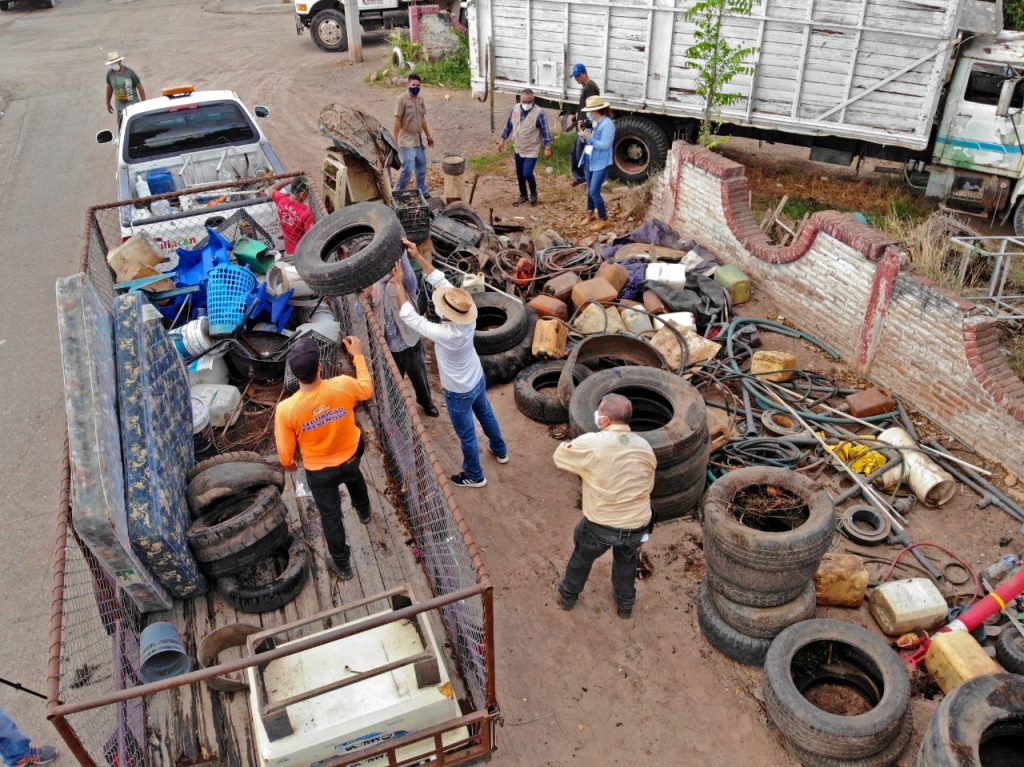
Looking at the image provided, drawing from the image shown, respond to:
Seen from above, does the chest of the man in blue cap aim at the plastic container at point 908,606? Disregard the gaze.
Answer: no

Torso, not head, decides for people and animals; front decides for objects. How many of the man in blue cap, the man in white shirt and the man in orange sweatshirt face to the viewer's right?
0

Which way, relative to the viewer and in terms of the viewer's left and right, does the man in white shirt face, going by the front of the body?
facing away from the viewer and to the left of the viewer

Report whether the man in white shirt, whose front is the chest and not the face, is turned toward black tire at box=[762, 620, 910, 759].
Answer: no

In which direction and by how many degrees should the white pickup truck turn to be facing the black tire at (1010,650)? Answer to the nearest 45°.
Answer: approximately 135° to its right

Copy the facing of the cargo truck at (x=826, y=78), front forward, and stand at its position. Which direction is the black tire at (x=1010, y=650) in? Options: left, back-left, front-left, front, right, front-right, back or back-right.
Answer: right

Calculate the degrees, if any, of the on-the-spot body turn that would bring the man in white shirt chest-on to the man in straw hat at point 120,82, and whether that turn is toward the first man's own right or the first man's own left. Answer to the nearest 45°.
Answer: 0° — they already face them

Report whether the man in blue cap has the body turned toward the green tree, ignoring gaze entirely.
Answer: no

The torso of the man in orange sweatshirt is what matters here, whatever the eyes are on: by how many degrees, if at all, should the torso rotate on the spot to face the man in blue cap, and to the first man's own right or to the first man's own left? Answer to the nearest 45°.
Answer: approximately 45° to the first man's own right

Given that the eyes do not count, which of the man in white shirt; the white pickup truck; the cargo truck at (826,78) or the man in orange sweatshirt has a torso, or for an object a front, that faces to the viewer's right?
the cargo truck

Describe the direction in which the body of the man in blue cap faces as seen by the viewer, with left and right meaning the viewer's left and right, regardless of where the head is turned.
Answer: facing the viewer and to the left of the viewer

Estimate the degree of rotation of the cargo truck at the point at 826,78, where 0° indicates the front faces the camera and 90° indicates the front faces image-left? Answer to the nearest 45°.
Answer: approximately 270°

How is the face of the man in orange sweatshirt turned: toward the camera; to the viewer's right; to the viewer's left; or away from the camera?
away from the camera

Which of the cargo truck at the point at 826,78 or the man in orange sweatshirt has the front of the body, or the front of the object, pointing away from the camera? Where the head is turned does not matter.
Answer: the man in orange sweatshirt

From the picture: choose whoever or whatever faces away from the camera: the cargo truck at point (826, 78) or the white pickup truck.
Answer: the white pickup truck

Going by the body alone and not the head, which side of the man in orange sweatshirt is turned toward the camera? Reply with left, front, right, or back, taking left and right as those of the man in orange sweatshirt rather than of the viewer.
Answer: back

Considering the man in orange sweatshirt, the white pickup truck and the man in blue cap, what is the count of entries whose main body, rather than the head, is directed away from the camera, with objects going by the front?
2

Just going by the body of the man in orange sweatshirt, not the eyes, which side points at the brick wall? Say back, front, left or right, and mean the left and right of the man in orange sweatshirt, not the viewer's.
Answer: right

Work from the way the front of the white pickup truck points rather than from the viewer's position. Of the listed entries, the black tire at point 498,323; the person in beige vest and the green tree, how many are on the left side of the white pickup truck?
0

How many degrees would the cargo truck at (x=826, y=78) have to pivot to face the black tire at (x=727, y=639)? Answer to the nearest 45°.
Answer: approximately 90° to its right
